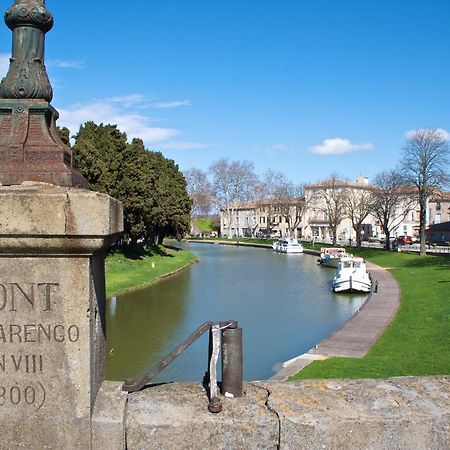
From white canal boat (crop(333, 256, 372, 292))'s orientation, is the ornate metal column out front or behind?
out front

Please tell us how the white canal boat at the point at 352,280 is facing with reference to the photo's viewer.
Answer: facing the viewer

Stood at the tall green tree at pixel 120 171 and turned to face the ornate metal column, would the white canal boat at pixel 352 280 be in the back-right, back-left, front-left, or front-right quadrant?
front-left

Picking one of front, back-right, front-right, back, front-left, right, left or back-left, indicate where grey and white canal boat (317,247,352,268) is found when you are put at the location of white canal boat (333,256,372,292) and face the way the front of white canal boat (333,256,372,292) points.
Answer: back

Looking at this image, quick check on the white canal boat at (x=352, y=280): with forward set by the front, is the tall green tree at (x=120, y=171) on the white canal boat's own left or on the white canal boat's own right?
on the white canal boat's own right

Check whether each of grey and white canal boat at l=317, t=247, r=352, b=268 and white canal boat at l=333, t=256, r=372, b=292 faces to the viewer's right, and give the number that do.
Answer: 0

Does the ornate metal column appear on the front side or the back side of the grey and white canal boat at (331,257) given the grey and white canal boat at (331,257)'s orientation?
on the front side
